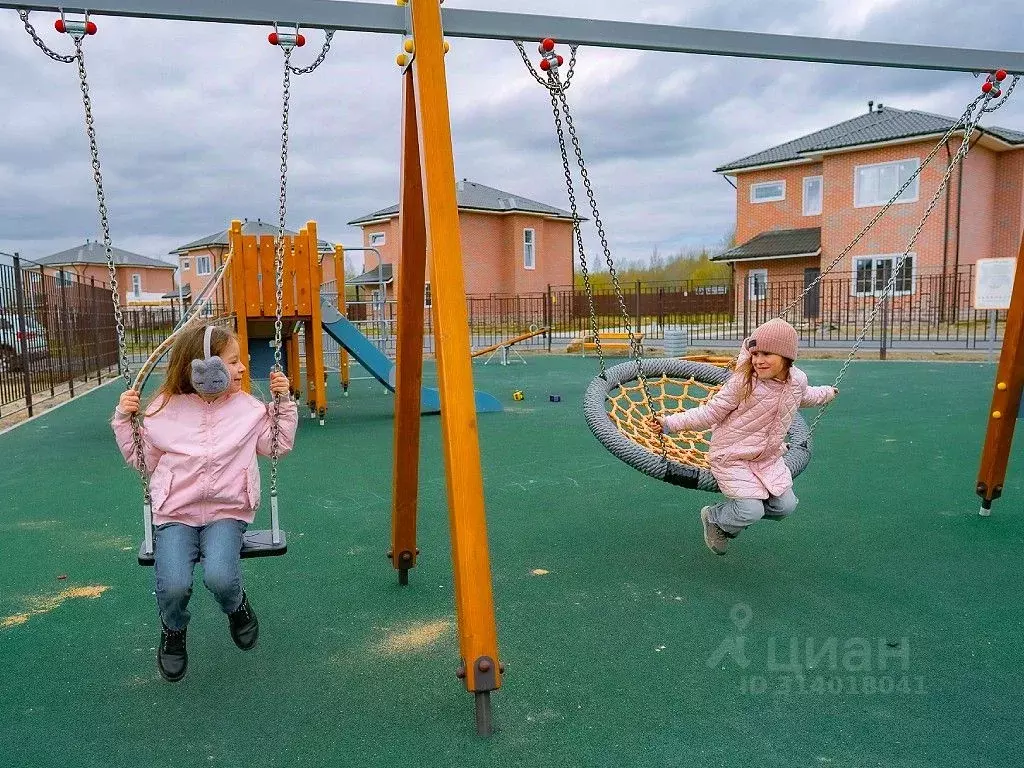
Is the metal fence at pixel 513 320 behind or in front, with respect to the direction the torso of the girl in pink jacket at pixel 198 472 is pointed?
behind

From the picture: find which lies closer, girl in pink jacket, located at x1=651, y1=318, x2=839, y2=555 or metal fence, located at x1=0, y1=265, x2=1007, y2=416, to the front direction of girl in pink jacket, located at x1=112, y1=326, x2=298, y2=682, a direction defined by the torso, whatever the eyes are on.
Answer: the girl in pink jacket

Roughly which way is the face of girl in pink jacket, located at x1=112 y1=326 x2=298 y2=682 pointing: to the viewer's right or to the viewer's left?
to the viewer's right

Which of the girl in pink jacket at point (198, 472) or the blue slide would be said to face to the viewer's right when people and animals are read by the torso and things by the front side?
the blue slide

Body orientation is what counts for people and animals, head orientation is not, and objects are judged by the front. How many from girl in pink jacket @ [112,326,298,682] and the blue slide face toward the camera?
1

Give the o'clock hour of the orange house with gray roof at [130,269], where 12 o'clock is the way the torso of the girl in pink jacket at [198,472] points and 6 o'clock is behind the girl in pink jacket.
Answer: The orange house with gray roof is roughly at 6 o'clock from the girl in pink jacket.

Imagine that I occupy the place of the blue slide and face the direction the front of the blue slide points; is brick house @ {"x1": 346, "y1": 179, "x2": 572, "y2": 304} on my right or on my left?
on my left

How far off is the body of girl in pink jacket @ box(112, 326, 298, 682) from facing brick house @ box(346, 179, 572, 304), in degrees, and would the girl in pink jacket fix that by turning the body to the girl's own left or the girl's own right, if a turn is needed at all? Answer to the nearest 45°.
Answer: approximately 135° to the girl's own left

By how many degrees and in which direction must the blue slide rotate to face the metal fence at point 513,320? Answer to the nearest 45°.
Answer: approximately 90° to its left

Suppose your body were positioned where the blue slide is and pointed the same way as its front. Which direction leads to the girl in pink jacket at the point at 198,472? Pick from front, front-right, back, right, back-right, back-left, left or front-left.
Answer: right

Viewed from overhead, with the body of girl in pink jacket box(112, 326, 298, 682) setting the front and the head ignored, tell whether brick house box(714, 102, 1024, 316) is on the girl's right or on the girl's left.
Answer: on the girl's left

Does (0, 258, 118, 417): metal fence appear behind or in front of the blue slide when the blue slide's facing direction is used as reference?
behind

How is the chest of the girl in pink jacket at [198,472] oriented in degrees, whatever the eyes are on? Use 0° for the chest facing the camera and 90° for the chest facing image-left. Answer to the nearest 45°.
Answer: approximately 0°

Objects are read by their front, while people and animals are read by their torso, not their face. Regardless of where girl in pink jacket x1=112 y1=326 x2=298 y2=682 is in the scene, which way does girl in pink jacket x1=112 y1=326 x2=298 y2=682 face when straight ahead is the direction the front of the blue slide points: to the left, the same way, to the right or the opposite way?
to the right

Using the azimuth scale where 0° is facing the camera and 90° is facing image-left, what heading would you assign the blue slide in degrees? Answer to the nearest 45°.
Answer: approximately 270°
